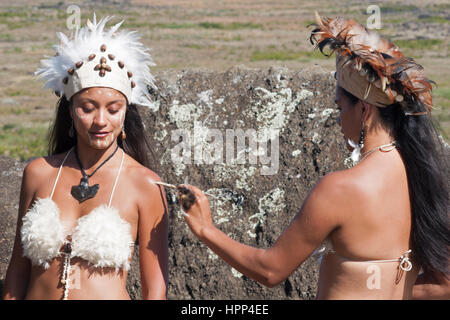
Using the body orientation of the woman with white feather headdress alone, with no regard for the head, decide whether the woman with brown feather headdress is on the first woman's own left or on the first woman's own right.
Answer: on the first woman's own left

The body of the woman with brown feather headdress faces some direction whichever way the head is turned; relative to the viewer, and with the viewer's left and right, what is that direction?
facing away from the viewer and to the left of the viewer

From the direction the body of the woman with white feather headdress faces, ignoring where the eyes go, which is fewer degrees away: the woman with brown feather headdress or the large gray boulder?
the woman with brown feather headdress

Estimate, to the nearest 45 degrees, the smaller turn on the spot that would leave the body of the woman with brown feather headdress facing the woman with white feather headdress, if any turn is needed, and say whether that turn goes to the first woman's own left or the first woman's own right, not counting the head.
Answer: approximately 45° to the first woman's own left

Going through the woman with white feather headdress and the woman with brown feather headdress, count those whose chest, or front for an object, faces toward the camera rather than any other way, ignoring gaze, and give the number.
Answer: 1

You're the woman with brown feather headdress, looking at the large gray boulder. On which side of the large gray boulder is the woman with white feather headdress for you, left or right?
left

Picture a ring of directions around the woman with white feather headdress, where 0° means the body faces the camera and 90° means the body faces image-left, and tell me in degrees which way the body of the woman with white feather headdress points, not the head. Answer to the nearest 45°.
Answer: approximately 0°

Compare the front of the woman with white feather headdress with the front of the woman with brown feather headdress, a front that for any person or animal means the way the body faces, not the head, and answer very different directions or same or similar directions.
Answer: very different directions
